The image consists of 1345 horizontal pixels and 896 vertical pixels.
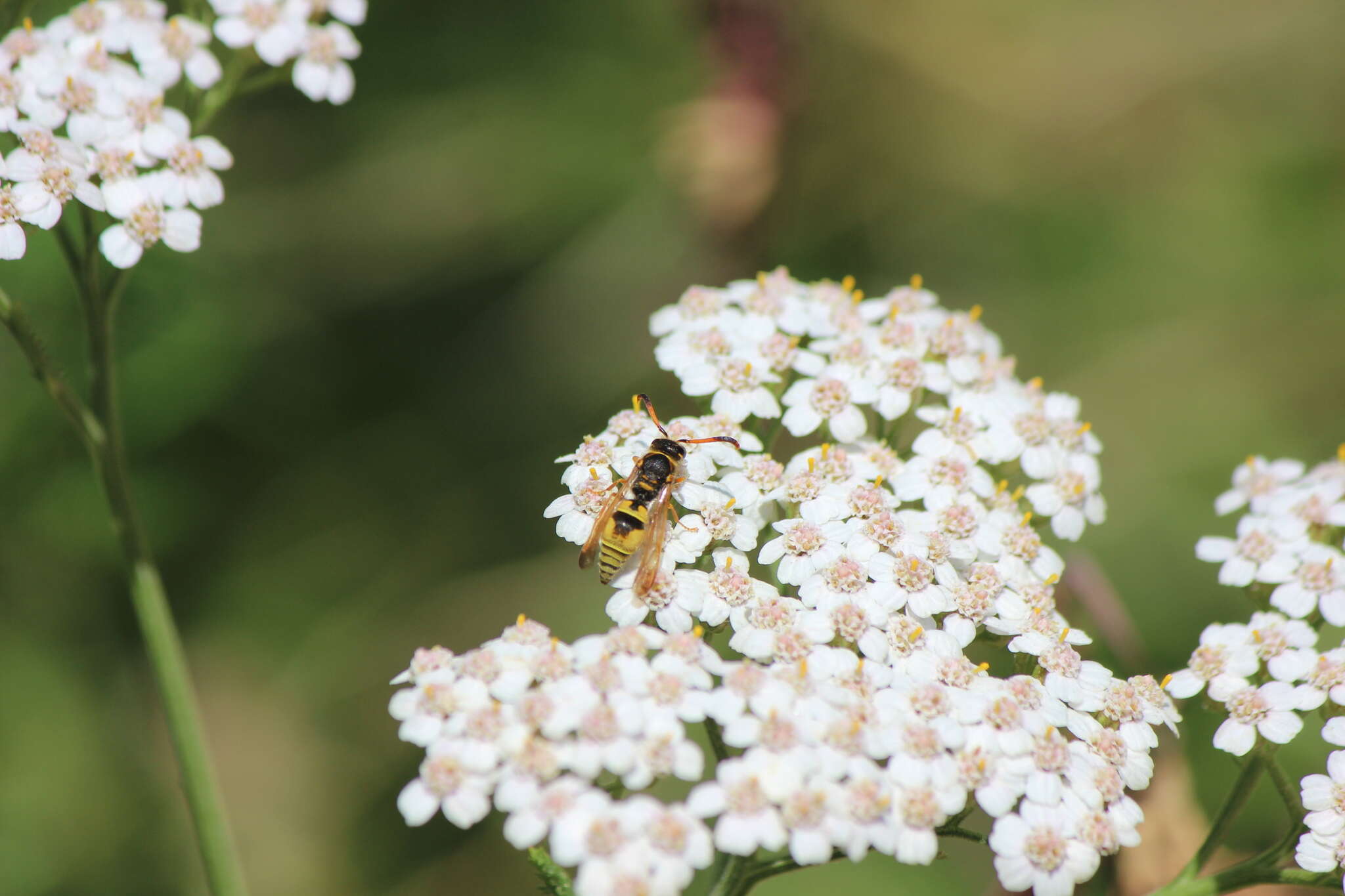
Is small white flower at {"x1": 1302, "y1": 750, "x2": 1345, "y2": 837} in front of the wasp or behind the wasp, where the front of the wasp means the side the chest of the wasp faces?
in front

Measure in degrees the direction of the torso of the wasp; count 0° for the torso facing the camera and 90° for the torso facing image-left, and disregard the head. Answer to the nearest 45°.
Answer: approximately 225°
